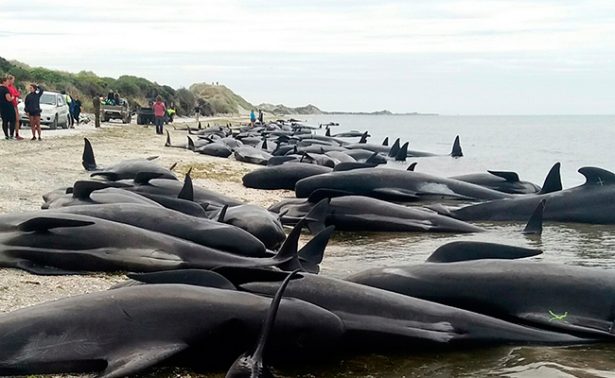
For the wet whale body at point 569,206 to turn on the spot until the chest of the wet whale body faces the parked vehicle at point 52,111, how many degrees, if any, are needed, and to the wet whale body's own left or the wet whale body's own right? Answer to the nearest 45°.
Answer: approximately 135° to the wet whale body's own left

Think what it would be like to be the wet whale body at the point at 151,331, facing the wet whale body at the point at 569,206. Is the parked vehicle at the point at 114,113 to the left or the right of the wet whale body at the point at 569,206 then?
left

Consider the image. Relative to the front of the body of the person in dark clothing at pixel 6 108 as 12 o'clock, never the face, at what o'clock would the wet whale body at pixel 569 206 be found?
The wet whale body is roughly at 2 o'clock from the person in dark clothing.

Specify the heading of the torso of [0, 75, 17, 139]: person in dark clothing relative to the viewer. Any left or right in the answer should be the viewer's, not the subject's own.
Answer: facing to the right of the viewer

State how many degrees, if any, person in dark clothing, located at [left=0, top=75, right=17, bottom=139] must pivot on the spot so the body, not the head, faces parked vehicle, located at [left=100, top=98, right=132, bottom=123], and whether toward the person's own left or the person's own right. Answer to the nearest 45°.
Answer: approximately 90° to the person's own left

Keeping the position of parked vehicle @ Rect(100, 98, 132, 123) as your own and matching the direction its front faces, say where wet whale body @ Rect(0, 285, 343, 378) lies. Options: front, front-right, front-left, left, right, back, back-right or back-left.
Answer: front-right

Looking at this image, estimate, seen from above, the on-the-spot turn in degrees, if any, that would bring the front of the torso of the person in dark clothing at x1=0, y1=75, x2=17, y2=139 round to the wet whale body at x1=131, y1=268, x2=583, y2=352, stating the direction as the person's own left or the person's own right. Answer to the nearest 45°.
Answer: approximately 90° to the person's own right

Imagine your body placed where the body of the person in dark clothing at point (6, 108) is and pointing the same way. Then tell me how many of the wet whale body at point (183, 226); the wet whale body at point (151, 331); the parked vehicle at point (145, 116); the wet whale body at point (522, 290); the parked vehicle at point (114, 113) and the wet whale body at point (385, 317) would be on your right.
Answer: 4

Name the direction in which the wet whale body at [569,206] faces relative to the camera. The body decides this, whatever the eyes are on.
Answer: to the viewer's right
